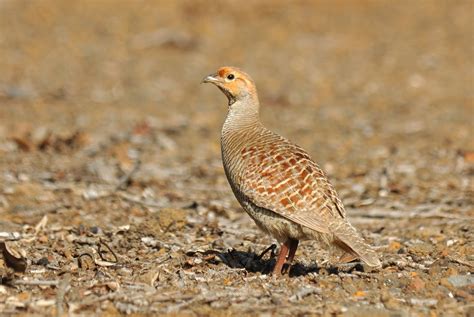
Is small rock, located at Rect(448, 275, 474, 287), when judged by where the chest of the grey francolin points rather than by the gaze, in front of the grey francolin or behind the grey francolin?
behind

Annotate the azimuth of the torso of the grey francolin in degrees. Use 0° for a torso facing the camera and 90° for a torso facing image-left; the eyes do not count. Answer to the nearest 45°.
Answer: approximately 90°
